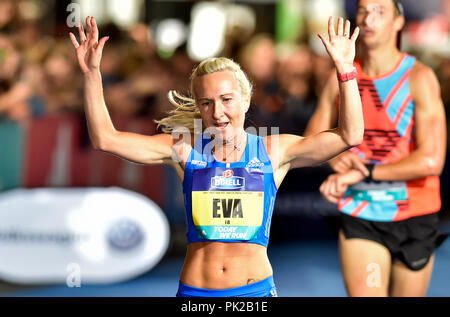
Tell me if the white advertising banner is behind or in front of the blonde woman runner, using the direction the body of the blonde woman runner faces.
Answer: behind

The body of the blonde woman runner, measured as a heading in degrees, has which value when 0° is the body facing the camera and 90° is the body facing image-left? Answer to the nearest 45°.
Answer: approximately 0°

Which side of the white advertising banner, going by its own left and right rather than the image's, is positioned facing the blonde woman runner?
front

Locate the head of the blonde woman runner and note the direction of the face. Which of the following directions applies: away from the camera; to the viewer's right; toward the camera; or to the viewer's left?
toward the camera

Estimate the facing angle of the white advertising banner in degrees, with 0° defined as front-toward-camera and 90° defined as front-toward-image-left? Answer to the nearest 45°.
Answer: approximately 0°

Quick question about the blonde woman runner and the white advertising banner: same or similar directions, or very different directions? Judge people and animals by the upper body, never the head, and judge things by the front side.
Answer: same or similar directions

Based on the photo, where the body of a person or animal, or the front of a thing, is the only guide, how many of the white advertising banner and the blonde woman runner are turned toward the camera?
2
